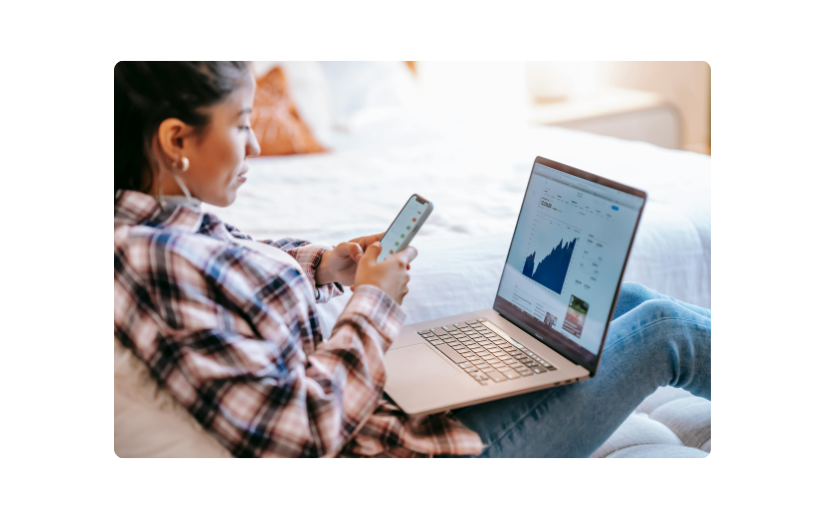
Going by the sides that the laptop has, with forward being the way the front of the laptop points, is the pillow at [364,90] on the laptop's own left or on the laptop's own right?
on the laptop's own right

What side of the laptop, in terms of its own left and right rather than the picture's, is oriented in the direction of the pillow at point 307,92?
right

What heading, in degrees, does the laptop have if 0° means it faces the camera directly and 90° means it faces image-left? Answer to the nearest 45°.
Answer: approximately 45°

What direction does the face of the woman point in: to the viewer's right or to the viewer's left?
to the viewer's right

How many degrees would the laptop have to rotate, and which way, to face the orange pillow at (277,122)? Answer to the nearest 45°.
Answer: approximately 90° to its right
